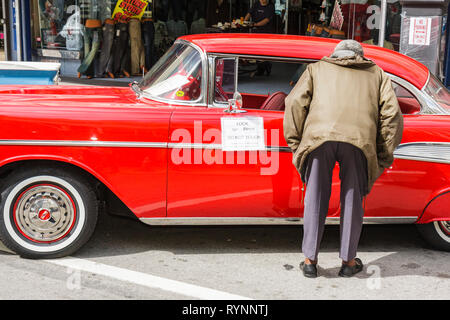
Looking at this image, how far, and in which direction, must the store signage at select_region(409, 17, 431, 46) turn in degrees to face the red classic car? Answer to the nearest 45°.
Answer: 0° — it already faces it

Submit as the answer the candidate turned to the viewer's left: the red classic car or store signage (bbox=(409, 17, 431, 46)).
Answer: the red classic car

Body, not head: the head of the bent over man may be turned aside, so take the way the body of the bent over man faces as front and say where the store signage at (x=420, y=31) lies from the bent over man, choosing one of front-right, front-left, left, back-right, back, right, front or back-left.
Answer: front

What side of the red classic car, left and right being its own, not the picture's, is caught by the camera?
left

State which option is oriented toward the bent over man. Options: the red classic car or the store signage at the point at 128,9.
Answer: the store signage

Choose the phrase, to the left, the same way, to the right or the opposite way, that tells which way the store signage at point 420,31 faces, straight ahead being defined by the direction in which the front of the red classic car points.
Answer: to the left

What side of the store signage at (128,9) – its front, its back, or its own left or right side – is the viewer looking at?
front

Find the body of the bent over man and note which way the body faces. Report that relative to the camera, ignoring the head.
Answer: away from the camera

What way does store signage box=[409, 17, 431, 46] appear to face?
toward the camera

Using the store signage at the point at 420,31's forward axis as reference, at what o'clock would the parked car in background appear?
The parked car in background is roughly at 2 o'clock from the store signage.

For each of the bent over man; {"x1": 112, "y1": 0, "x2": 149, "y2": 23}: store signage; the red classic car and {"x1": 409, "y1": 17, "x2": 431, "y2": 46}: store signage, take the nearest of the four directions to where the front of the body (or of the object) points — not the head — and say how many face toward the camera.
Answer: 2

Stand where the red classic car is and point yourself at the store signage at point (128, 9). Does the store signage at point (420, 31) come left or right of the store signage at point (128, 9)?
right

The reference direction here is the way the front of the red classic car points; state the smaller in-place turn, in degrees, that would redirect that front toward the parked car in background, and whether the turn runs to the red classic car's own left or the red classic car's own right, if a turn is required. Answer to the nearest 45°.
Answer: approximately 45° to the red classic car's own right

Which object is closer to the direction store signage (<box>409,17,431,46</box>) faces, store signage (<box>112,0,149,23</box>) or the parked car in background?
the parked car in background

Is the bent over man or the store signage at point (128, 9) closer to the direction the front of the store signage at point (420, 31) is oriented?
the bent over man

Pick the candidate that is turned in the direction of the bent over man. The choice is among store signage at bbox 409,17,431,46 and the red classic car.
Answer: the store signage
